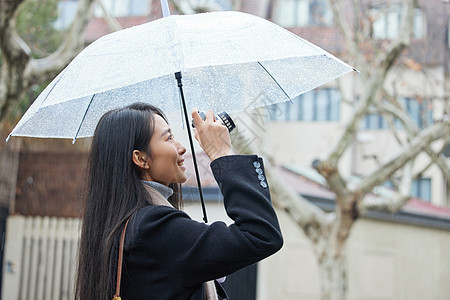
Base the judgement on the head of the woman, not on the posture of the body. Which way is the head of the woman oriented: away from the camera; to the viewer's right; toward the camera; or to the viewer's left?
to the viewer's right

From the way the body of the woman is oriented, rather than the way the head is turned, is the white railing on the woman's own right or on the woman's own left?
on the woman's own left

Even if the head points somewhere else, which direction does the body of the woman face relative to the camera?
to the viewer's right
